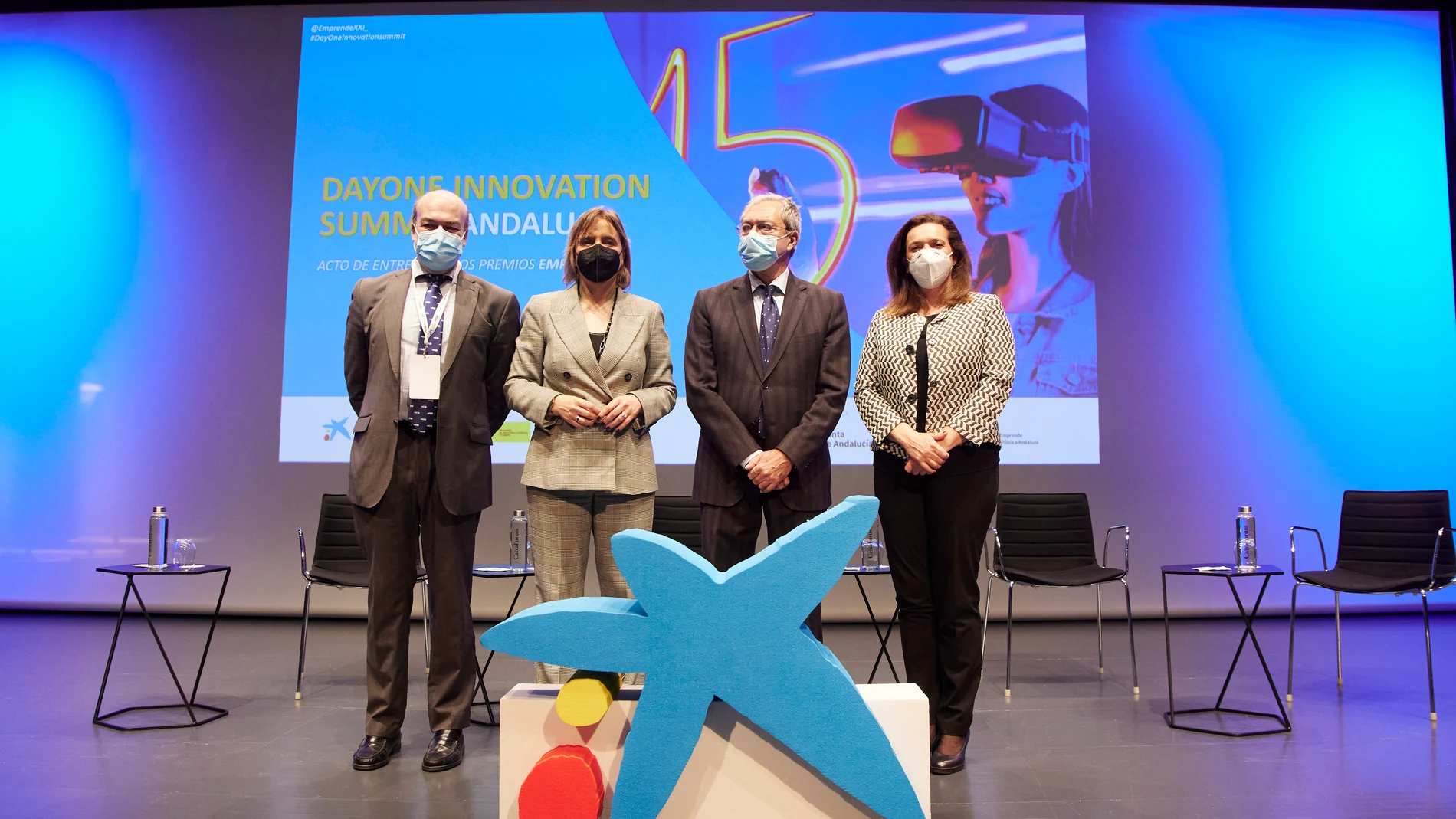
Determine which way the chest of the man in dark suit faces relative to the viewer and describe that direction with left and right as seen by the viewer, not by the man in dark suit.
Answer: facing the viewer

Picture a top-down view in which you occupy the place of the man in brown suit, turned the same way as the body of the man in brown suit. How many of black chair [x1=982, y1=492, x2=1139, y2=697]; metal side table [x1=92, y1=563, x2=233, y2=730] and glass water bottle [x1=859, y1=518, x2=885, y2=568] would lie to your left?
2

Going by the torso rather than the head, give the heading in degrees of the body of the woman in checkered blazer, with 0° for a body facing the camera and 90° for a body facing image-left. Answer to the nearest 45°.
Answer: approximately 0°

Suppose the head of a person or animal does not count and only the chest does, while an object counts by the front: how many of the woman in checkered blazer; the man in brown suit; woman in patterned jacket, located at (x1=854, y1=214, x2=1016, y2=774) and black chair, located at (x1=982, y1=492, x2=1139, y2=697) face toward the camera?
4

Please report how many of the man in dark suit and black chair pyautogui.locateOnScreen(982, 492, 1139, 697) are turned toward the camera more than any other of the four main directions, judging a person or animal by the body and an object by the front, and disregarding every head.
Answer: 2

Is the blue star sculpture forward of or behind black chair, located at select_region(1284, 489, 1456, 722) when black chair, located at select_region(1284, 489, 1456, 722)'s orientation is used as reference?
forward

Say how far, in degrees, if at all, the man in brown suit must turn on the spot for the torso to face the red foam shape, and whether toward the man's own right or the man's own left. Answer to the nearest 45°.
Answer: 0° — they already face it

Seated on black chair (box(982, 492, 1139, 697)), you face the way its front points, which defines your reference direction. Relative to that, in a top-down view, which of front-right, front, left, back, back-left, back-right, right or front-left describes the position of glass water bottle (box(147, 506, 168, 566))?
front-right

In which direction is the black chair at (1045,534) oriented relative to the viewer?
toward the camera

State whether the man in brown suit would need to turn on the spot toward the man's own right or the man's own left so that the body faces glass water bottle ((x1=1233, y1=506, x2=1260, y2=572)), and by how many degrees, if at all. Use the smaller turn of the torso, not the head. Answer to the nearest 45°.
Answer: approximately 90° to the man's own left
